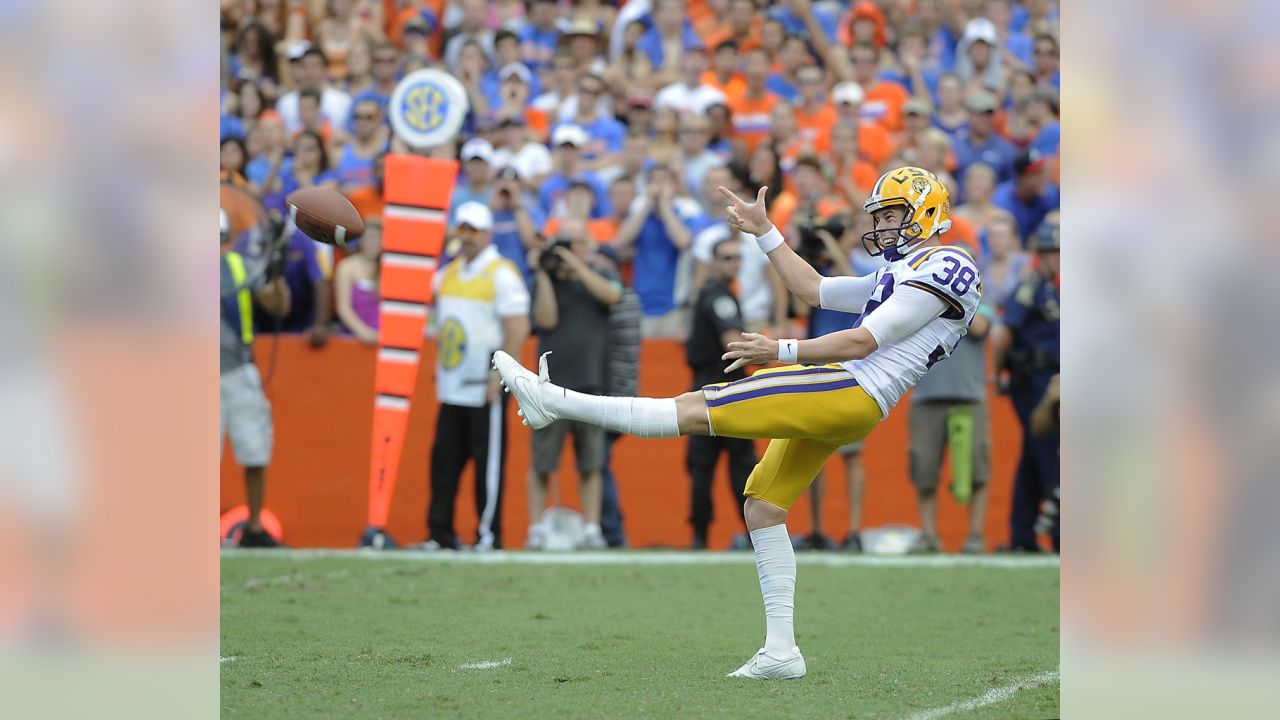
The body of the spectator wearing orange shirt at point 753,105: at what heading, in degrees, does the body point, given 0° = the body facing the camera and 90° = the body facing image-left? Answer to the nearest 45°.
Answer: approximately 0°

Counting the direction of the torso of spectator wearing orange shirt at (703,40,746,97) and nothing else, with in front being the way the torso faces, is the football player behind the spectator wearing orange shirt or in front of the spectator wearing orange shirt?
in front

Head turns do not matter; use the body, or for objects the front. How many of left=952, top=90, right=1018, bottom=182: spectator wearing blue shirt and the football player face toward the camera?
1

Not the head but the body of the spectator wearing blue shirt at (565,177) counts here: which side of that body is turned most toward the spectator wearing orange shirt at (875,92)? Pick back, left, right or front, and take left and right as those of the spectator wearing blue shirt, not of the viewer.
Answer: left

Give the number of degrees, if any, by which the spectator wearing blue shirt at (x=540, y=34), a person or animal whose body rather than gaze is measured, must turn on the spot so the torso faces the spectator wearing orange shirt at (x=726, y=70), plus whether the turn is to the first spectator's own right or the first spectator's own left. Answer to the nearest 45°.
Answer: approximately 45° to the first spectator's own left

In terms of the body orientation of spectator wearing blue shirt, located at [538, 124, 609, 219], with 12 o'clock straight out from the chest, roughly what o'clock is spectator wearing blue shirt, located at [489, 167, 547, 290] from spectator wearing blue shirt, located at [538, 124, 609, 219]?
spectator wearing blue shirt, located at [489, 167, 547, 290] is roughly at 1 o'clock from spectator wearing blue shirt, located at [538, 124, 609, 219].

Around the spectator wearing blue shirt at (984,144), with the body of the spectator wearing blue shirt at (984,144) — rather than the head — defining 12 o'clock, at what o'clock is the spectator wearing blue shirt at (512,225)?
the spectator wearing blue shirt at (512,225) is roughly at 2 o'clock from the spectator wearing blue shirt at (984,144).
